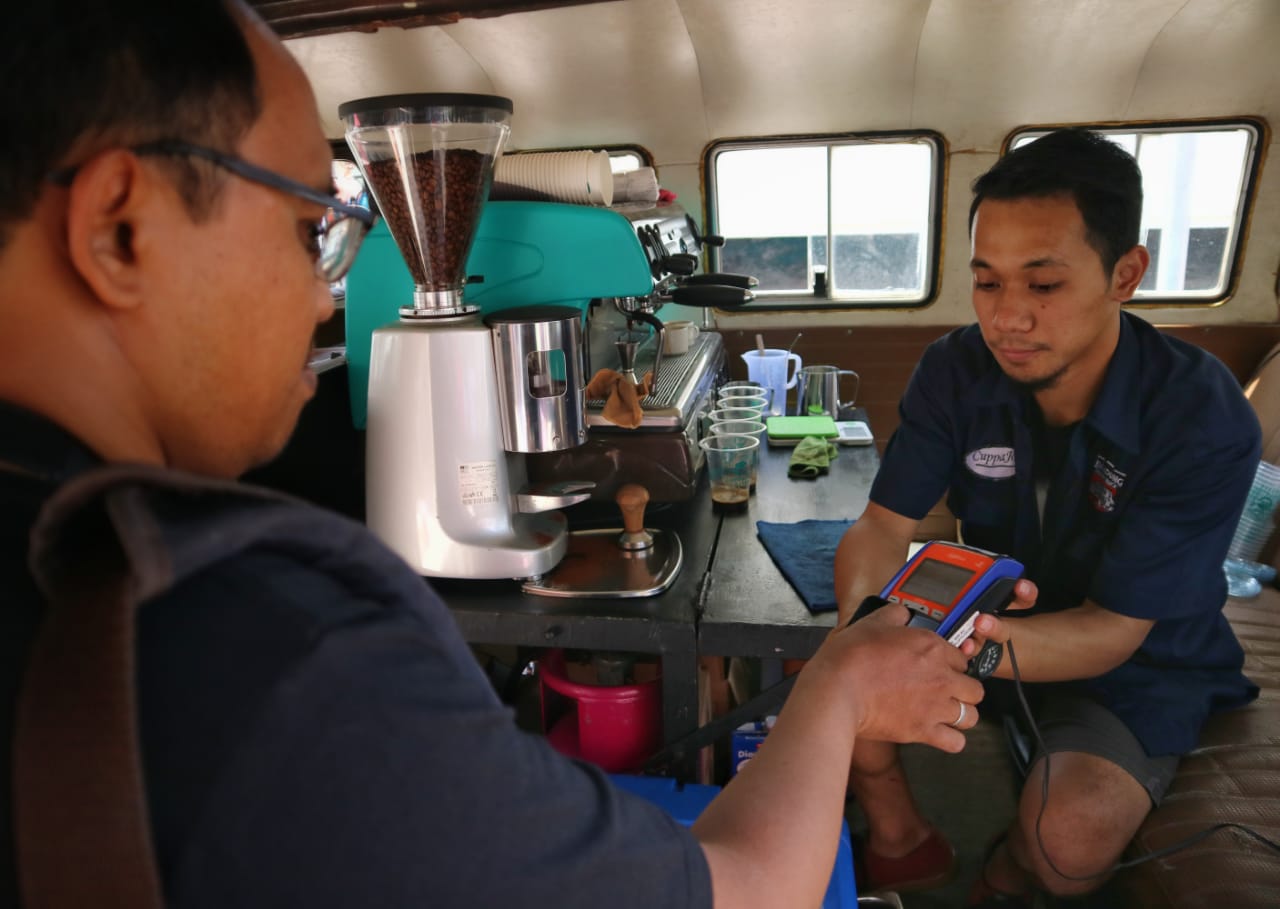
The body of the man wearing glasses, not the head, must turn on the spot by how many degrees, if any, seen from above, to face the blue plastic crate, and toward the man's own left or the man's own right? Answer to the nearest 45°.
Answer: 0° — they already face it

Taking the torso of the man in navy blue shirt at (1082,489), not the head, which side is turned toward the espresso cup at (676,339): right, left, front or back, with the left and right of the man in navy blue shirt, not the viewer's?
right

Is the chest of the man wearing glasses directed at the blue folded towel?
yes

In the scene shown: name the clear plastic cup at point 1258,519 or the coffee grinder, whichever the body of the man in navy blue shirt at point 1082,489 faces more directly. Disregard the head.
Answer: the coffee grinder

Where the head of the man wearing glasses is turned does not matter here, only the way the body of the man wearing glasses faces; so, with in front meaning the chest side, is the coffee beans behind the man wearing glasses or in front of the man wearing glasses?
in front

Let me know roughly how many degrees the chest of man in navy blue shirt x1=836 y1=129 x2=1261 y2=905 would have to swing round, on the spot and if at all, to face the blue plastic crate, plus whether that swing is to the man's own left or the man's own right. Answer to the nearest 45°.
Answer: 0° — they already face it

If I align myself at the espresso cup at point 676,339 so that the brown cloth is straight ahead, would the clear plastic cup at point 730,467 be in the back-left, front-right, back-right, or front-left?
front-left

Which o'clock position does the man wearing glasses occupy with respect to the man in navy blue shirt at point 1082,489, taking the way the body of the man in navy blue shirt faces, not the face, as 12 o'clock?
The man wearing glasses is roughly at 11 o'clock from the man in navy blue shirt.

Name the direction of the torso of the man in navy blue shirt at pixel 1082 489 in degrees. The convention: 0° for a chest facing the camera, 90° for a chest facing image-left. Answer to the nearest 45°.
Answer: approximately 45°

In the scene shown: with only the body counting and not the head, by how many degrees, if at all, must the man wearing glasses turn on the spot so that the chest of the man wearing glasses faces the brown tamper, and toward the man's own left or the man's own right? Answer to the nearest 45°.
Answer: approximately 45° to the man's own left

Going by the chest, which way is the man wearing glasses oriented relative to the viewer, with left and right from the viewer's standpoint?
facing away from the viewer and to the right of the viewer

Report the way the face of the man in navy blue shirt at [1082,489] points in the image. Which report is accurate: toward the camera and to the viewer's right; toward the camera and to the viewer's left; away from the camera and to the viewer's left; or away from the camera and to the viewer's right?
toward the camera and to the viewer's left

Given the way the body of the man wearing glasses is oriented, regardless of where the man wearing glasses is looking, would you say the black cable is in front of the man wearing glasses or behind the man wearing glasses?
in front

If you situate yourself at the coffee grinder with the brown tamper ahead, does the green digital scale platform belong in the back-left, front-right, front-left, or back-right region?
front-left

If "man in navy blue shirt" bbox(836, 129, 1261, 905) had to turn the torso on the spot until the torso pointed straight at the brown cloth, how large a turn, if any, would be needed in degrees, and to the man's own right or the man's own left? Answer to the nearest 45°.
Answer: approximately 45° to the man's own right
